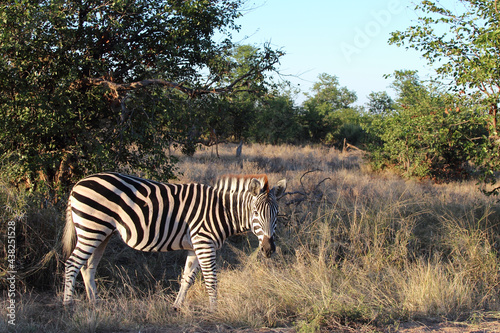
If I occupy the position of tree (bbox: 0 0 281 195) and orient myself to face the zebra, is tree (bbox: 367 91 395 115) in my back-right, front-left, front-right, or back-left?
back-left

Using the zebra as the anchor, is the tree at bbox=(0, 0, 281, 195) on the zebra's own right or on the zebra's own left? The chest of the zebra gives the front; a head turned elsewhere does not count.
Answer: on the zebra's own left

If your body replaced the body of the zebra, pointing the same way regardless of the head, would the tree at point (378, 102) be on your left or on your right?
on your left

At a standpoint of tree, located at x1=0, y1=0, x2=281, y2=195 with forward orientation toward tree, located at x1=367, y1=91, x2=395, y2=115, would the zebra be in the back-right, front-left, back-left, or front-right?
back-right

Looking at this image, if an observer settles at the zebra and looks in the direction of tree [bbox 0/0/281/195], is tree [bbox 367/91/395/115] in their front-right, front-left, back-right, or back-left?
front-right

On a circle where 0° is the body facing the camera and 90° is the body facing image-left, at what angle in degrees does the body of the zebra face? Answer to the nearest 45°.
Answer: approximately 270°
